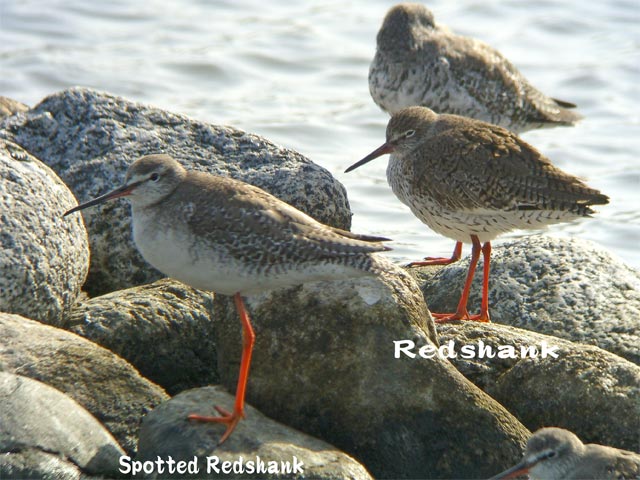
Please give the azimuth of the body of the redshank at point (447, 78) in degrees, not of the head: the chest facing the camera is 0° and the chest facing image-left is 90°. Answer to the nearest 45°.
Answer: approximately 90°

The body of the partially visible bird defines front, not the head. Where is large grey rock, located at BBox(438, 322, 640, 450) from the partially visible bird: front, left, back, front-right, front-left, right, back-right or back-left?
right

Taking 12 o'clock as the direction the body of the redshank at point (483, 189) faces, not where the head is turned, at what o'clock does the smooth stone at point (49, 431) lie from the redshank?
The smooth stone is roughly at 10 o'clock from the redshank.

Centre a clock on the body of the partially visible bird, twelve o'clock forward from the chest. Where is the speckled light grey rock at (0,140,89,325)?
The speckled light grey rock is roughly at 12 o'clock from the partially visible bird.

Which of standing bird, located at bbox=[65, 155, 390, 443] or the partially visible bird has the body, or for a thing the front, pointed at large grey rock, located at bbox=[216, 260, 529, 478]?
the partially visible bird

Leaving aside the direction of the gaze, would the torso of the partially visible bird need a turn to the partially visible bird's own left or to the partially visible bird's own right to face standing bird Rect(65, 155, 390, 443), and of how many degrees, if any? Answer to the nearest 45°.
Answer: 0° — it already faces it

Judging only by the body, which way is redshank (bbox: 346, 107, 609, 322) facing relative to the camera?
to the viewer's left

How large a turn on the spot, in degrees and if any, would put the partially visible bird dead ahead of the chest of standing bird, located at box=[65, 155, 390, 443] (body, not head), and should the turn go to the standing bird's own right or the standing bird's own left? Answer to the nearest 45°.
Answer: approximately 180°

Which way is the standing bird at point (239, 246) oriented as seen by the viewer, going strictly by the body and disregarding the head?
to the viewer's left

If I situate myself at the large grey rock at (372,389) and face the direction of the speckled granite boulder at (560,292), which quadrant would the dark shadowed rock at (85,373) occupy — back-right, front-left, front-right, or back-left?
back-left

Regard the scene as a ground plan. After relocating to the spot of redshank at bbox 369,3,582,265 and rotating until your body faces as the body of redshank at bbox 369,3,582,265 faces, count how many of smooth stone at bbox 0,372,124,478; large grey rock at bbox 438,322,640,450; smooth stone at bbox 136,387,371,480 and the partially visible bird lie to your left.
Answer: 4

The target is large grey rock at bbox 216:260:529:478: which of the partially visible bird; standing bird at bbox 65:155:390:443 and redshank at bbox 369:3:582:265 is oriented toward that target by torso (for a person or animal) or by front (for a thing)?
the partially visible bird

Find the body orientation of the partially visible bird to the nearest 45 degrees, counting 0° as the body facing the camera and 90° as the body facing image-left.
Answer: approximately 90°
